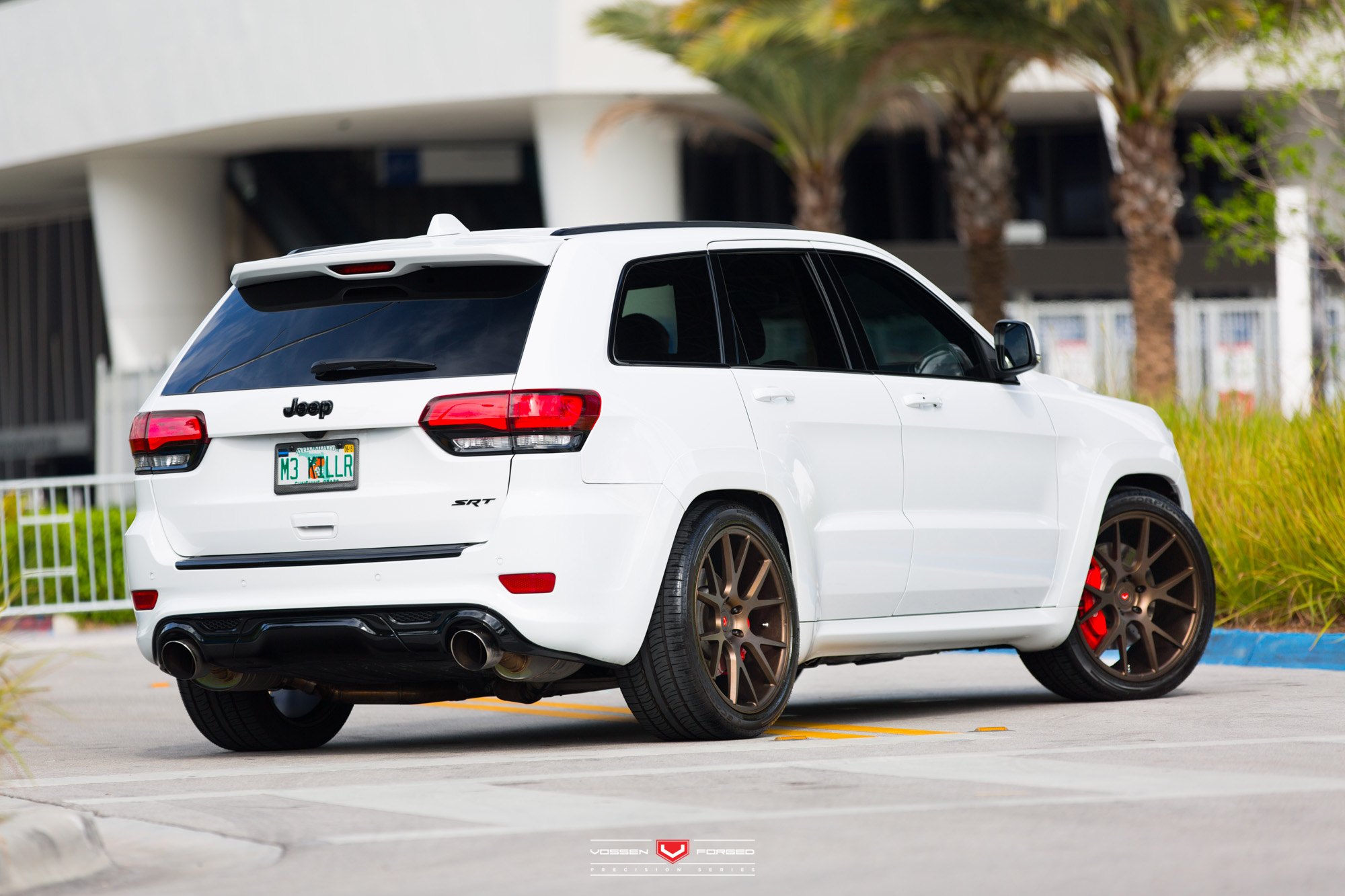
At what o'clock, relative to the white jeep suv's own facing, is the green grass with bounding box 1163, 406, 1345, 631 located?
The green grass is roughly at 12 o'clock from the white jeep suv.

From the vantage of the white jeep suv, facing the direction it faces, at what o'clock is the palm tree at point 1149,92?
The palm tree is roughly at 11 o'clock from the white jeep suv.

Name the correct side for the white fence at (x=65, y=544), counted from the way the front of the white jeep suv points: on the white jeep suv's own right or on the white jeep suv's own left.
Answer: on the white jeep suv's own left

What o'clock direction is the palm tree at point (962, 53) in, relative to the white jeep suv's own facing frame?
The palm tree is roughly at 11 o'clock from the white jeep suv.

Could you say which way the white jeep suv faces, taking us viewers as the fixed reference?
facing away from the viewer and to the right of the viewer

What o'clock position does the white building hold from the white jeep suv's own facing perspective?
The white building is roughly at 10 o'clock from the white jeep suv.

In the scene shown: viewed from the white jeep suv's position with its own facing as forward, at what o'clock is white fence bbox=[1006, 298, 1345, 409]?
The white fence is roughly at 11 o'clock from the white jeep suv.

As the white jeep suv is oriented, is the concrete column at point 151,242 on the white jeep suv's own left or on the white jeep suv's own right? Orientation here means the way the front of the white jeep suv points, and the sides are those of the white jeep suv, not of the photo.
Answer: on the white jeep suv's own left
